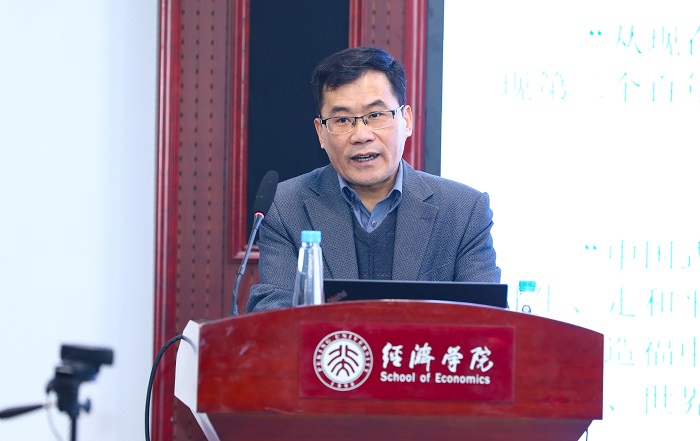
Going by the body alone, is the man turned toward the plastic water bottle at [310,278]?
yes

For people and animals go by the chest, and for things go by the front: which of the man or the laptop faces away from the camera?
the laptop

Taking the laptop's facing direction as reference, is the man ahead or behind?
ahead

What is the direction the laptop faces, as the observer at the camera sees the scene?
facing away from the viewer

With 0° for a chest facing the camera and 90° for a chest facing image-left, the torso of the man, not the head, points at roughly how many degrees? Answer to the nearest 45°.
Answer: approximately 0°

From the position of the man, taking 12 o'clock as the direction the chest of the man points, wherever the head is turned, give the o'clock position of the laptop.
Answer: The laptop is roughly at 12 o'clock from the man.
